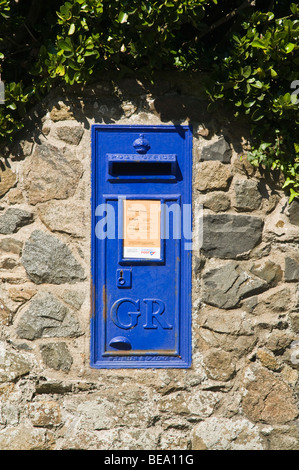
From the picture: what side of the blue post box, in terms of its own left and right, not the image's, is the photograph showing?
front
